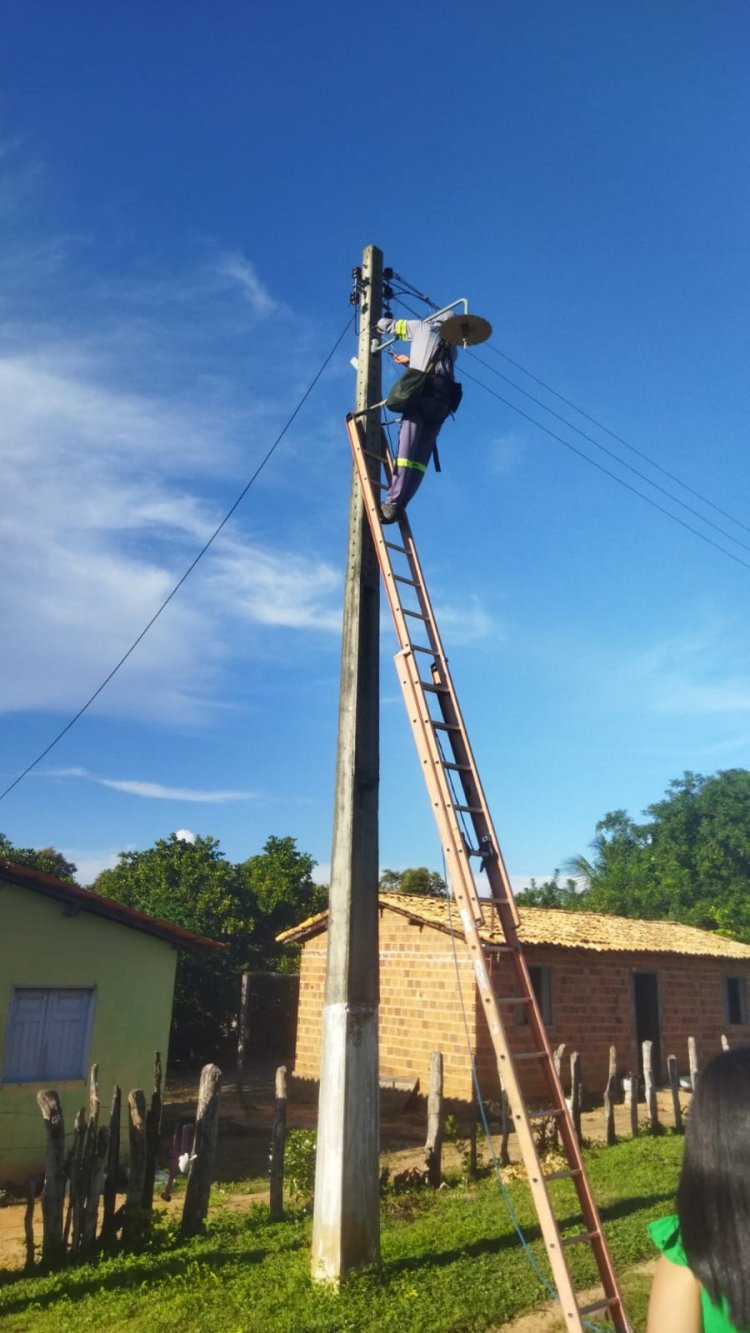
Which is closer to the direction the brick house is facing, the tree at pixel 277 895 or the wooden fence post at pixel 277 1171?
the wooden fence post

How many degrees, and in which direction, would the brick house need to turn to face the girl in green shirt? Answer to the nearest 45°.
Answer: approximately 45° to its right

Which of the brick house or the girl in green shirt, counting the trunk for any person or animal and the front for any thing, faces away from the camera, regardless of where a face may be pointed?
the girl in green shirt

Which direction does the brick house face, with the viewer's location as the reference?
facing the viewer and to the right of the viewer

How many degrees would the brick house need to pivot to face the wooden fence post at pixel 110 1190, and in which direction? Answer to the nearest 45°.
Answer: approximately 45° to its right

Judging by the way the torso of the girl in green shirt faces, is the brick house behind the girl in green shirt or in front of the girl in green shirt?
in front

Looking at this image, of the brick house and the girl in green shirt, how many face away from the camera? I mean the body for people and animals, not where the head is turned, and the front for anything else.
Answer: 1

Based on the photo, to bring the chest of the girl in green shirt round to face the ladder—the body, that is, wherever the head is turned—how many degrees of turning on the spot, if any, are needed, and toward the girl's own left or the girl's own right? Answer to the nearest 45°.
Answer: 0° — they already face it

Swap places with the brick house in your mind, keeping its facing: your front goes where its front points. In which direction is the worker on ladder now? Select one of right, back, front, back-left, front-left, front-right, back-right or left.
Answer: front-right

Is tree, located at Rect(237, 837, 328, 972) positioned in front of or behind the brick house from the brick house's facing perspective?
behind

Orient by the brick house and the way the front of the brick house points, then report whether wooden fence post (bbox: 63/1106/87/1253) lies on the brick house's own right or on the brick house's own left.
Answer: on the brick house's own right

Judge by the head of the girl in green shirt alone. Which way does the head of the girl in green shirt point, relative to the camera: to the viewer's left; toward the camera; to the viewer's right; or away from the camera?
away from the camera

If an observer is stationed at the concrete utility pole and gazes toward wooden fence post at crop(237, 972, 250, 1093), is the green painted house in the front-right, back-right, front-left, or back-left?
front-left

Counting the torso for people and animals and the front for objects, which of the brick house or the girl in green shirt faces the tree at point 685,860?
the girl in green shirt

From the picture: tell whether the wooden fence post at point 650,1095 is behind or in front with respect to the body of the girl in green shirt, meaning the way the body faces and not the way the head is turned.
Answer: in front

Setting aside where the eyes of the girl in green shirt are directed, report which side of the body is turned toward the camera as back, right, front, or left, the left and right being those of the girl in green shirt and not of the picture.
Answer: back
